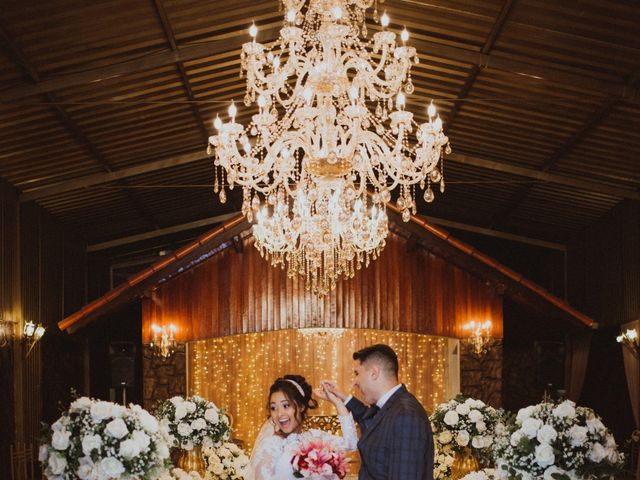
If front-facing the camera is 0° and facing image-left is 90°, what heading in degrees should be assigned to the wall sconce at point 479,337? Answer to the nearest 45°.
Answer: approximately 0°

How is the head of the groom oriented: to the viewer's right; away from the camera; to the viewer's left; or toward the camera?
to the viewer's left

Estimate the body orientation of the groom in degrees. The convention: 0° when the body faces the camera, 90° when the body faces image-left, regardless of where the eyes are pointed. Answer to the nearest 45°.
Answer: approximately 90°

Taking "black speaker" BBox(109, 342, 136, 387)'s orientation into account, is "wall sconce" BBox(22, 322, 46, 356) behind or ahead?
ahead

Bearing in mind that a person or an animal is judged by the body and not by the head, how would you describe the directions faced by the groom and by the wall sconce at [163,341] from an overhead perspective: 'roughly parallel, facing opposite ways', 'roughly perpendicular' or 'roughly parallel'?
roughly perpendicular

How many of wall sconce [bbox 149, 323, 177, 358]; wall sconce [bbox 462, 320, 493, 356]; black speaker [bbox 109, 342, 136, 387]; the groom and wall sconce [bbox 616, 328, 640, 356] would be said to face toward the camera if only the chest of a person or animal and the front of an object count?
3

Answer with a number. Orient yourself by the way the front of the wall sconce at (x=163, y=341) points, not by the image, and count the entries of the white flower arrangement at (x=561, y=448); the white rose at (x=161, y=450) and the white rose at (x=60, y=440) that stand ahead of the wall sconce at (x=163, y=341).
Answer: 3

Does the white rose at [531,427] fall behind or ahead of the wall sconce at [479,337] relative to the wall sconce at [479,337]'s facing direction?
ahead
